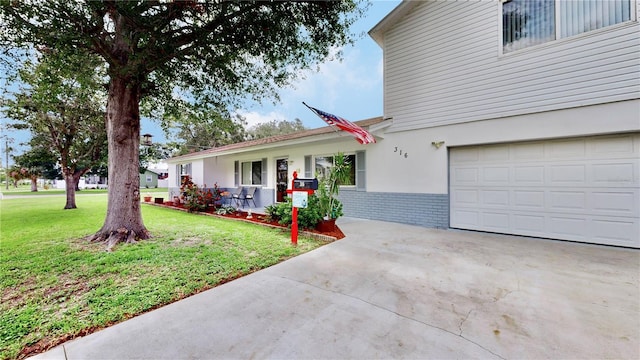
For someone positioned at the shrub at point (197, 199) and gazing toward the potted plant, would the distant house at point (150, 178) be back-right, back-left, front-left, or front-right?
back-left

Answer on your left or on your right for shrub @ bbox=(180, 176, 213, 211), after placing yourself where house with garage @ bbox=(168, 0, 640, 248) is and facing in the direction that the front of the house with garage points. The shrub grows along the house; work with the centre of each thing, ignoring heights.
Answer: on your right

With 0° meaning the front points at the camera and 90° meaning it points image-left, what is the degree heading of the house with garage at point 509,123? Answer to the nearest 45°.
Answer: approximately 45°

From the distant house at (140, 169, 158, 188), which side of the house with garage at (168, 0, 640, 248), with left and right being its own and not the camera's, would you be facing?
right
